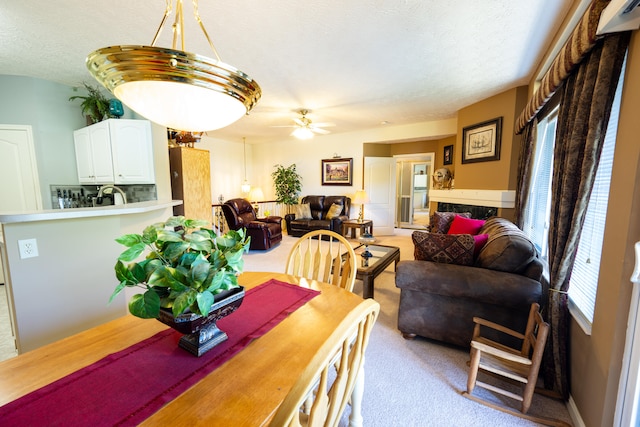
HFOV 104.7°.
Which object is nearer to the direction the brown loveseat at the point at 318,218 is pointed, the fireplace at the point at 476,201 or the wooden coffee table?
the wooden coffee table

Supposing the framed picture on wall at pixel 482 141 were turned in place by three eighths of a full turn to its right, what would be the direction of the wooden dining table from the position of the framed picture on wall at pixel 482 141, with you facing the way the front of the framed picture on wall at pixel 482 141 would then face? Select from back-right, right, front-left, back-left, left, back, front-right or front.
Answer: back

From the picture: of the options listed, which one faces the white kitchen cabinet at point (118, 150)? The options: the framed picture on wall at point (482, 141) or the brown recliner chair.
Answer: the framed picture on wall

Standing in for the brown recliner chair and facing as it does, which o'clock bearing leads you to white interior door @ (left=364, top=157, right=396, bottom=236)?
The white interior door is roughly at 10 o'clock from the brown recliner chair.

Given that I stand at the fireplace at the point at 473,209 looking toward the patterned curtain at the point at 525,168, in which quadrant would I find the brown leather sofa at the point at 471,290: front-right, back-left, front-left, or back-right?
front-right

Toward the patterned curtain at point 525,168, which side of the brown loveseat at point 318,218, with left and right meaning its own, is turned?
left

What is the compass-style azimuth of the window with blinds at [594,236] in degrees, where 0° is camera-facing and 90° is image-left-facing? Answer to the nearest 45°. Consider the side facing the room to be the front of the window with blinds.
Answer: approximately 90°

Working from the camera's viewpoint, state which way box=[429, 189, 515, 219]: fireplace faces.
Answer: facing the viewer and to the left of the viewer

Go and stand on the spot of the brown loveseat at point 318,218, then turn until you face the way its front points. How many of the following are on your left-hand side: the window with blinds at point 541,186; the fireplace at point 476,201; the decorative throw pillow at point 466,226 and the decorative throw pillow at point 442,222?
4

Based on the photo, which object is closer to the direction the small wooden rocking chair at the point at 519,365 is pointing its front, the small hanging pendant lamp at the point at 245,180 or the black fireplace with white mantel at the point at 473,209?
the small hanging pendant lamp

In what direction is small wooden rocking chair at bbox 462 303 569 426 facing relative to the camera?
to the viewer's left

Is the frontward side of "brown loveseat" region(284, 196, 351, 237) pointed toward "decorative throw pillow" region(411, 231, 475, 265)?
no

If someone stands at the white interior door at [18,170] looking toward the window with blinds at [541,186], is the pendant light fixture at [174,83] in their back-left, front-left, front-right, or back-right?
front-right

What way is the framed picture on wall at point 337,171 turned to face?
toward the camera

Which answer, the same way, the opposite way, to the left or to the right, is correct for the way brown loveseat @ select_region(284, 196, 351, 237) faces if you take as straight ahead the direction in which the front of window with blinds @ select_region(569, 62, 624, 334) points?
to the left

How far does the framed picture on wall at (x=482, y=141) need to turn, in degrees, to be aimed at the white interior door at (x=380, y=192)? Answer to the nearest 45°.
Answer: approximately 90° to its right

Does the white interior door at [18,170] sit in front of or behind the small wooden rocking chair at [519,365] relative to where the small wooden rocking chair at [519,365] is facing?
in front

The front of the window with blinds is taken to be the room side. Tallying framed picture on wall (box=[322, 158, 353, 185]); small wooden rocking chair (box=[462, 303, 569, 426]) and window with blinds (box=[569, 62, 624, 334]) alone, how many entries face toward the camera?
1
